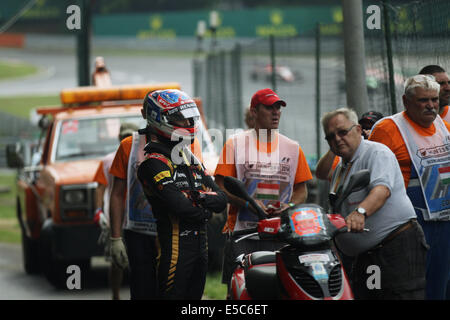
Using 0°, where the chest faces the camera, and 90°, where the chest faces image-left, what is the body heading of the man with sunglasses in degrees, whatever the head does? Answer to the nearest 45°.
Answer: approximately 45°

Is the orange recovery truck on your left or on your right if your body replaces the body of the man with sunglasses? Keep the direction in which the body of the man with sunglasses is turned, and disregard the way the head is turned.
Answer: on your right

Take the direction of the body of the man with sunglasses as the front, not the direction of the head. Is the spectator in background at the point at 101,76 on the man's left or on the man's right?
on the man's right

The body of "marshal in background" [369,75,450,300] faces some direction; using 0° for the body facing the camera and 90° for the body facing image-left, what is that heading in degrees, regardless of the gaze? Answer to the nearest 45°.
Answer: approximately 315°
